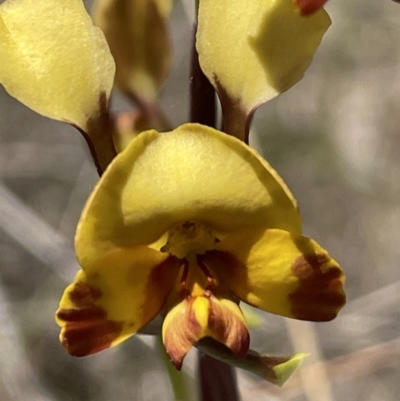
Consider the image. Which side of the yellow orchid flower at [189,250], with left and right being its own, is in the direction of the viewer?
front
